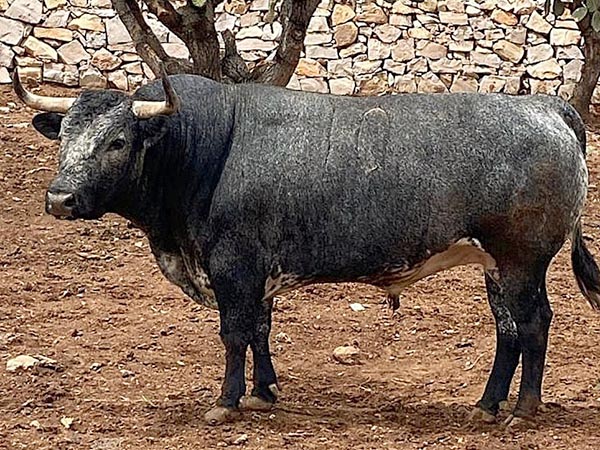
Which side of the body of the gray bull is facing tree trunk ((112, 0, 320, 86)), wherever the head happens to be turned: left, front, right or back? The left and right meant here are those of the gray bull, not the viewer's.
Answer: right

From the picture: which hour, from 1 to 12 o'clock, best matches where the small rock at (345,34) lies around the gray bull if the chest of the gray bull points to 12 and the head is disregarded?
The small rock is roughly at 3 o'clock from the gray bull.

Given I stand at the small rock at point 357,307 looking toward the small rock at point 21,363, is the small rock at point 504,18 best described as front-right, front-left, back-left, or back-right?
back-right

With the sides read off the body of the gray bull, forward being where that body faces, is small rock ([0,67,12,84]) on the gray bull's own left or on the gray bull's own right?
on the gray bull's own right

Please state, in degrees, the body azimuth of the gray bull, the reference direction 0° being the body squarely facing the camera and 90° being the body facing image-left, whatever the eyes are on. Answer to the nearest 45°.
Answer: approximately 90°

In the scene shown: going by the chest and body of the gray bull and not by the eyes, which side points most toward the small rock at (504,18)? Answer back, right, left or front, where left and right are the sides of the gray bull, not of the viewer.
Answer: right

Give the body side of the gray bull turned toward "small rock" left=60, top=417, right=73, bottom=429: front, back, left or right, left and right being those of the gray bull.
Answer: front

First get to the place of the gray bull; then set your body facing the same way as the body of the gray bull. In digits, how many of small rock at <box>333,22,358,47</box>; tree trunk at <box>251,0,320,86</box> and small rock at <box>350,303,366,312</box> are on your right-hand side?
3

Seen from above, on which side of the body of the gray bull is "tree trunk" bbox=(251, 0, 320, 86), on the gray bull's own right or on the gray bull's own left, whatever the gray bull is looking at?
on the gray bull's own right
